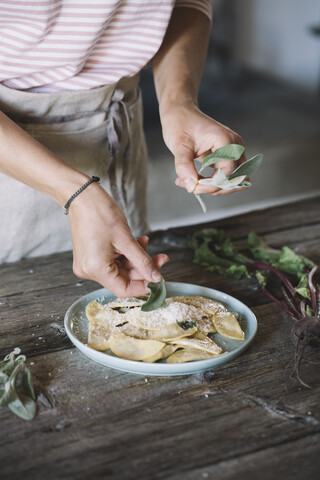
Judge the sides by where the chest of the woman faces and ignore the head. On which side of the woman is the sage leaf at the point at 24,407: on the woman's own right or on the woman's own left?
on the woman's own right

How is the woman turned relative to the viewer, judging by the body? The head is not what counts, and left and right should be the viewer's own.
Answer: facing the viewer and to the right of the viewer

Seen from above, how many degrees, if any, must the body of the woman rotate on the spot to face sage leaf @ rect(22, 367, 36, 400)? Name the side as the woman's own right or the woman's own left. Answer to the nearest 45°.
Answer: approximately 45° to the woman's own right

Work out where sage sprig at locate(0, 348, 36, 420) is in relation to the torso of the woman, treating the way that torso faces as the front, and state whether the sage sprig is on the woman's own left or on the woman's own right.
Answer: on the woman's own right
